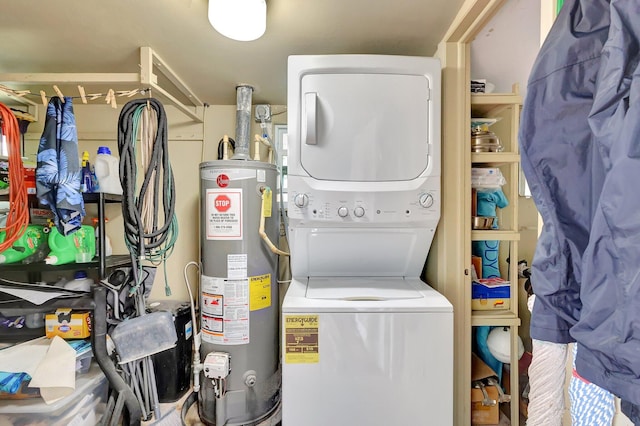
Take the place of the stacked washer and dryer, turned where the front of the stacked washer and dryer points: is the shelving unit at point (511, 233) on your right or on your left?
on your left

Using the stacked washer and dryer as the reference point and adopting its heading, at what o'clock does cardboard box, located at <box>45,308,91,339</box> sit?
The cardboard box is roughly at 3 o'clock from the stacked washer and dryer.

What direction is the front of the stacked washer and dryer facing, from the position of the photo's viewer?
facing the viewer

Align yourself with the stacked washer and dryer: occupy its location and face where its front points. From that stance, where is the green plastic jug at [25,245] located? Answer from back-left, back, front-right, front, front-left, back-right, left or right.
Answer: right

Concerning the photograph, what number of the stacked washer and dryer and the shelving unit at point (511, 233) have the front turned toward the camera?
2

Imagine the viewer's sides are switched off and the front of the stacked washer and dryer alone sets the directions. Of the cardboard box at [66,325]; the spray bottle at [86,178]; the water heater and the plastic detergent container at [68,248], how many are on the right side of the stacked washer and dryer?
4

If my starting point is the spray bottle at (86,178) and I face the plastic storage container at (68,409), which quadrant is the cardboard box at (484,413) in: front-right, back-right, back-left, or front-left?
front-left

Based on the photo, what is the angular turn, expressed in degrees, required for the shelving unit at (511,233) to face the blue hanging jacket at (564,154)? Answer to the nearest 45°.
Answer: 0° — it already faces it

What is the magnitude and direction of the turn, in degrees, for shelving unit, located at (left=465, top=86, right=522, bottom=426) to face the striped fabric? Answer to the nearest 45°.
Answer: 0° — it already faces it

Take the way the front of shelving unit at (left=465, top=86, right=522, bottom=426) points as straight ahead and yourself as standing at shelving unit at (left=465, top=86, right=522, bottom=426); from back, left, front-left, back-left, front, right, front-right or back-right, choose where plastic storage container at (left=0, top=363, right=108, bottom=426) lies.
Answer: front-right

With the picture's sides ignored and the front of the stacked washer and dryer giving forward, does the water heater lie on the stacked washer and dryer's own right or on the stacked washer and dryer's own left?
on the stacked washer and dryer's own right

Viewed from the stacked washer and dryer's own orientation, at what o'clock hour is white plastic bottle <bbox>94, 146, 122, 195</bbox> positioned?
The white plastic bottle is roughly at 3 o'clock from the stacked washer and dryer.

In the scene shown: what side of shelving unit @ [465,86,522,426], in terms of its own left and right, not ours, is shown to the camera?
front

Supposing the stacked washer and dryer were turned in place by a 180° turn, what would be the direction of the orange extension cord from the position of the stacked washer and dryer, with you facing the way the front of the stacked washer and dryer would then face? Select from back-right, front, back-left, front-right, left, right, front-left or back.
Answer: left

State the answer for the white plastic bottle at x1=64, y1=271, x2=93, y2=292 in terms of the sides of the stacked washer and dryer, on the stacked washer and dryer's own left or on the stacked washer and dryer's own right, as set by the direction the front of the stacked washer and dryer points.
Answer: on the stacked washer and dryer's own right
